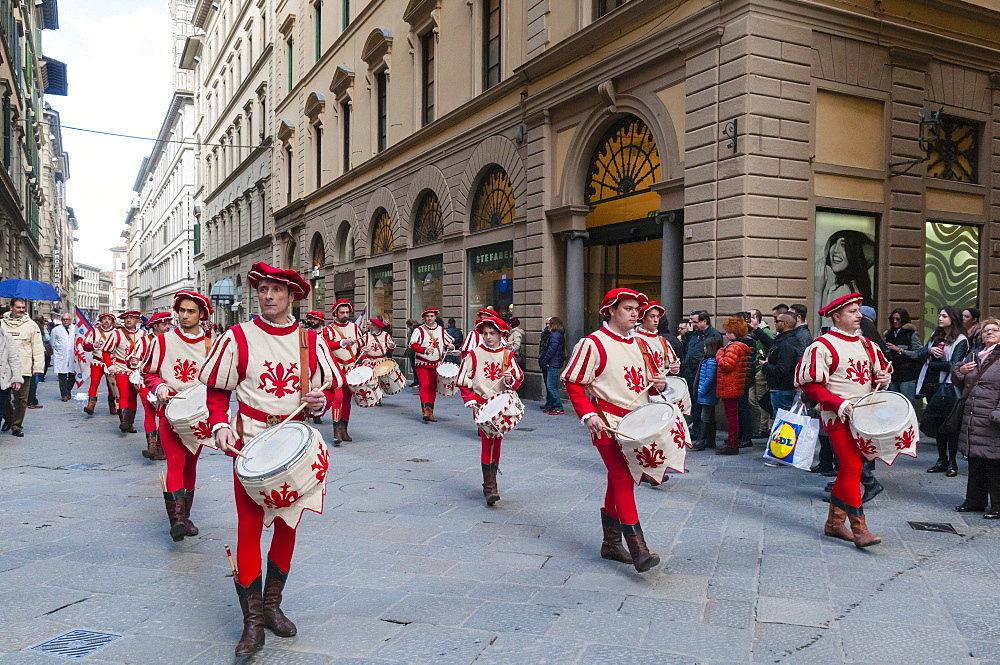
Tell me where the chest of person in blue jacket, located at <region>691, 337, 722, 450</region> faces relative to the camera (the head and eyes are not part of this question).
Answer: to the viewer's left

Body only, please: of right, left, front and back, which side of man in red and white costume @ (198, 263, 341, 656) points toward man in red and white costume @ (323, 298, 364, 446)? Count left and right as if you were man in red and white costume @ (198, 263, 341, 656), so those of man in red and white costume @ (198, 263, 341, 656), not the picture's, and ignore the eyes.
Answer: back

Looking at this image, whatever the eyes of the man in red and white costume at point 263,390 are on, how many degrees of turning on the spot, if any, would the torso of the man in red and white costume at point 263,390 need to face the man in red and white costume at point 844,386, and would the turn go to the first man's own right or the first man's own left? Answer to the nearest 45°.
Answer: approximately 90° to the first man's own left

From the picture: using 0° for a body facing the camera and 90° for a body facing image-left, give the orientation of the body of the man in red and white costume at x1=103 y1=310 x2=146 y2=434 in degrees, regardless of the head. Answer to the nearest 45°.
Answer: approximately 315°

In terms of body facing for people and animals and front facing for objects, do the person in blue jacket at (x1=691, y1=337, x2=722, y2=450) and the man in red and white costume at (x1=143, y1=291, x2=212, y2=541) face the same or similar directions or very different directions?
very different directions

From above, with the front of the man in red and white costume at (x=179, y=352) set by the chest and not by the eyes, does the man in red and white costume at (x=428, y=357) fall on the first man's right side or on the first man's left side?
on the first man's left side
